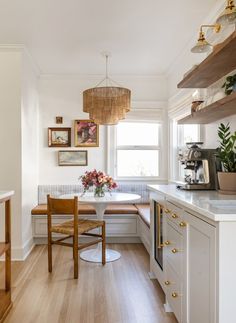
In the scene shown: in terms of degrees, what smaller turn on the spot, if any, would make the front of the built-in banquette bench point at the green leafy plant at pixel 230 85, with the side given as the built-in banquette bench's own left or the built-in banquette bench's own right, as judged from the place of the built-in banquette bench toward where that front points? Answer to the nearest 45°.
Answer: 0° — it already faces it

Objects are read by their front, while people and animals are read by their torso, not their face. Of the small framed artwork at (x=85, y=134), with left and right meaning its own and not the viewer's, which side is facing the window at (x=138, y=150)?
left

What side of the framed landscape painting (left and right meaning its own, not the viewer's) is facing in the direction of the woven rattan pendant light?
front

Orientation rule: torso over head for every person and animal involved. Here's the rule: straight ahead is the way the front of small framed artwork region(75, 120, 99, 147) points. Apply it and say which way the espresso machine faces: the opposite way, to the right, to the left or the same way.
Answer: to the right

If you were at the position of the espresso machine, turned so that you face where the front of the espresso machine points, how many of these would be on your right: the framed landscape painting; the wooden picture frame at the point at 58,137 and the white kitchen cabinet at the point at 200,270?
2

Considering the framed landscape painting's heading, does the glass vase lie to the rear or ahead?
ahead

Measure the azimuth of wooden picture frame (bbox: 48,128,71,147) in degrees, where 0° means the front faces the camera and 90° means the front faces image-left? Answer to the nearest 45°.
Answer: approximately 0°

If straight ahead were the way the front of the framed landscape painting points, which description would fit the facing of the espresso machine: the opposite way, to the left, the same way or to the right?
to the right
